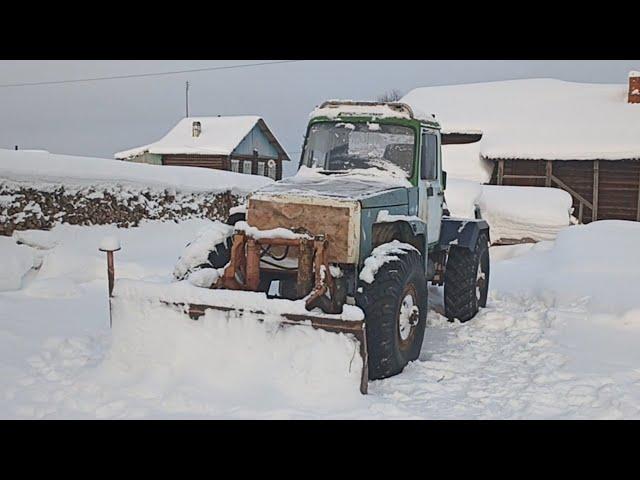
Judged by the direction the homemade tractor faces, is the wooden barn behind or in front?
behind

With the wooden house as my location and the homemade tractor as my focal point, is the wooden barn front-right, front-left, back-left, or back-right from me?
front-left

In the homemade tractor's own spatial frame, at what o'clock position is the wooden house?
The wooden house is roughly at 4 o'clock from the homemade tractor.

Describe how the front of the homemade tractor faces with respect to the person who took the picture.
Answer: facing the viewer and to the left of the viewer

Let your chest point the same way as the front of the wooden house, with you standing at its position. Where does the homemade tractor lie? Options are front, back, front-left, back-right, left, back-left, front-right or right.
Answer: front-right

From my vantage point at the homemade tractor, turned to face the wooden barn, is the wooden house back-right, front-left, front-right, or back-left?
front-left

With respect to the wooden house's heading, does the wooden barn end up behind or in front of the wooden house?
in front

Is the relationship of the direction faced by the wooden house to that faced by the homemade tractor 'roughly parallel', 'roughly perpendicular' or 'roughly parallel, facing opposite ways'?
roughly perpendicular

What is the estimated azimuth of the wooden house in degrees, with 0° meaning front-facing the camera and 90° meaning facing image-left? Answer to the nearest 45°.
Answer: approximately 315°

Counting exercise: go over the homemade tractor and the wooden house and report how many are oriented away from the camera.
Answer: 0
